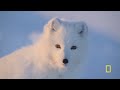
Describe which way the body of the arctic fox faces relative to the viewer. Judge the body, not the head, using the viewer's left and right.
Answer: facing the viewer and to the right of the viewer
